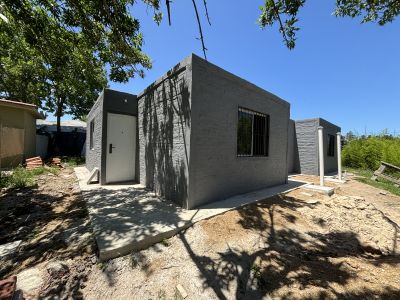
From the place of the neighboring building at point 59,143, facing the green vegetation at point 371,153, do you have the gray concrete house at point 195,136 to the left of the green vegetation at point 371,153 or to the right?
right

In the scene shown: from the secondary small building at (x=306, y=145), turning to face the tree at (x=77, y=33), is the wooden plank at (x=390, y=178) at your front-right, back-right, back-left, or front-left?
back-left

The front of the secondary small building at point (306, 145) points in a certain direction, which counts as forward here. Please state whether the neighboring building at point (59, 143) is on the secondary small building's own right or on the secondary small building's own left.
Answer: on the secondary small building's own right

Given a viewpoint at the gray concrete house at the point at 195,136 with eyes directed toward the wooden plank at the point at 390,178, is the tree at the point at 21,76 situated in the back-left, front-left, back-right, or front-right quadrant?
back-left

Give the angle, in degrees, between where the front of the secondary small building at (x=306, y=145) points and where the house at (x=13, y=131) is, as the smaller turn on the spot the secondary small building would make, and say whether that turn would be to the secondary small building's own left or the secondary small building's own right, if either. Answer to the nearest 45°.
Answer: approximately 90° to the secondary small building's own right

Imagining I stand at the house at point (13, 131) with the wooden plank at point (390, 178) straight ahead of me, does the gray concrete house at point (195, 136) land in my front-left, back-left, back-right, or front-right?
front-right

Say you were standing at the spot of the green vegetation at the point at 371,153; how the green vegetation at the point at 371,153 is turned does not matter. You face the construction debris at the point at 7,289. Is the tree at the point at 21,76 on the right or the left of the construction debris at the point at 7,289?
right

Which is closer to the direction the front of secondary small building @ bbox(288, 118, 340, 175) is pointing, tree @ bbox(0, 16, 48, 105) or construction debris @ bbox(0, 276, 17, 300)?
the construction debris
